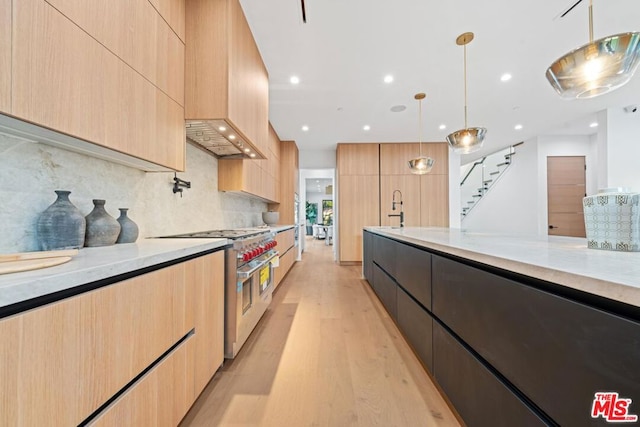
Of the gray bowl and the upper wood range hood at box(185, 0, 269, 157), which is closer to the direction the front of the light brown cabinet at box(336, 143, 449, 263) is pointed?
the upper wood range hood

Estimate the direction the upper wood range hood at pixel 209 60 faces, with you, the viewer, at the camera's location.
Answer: facing to the right of the viewer

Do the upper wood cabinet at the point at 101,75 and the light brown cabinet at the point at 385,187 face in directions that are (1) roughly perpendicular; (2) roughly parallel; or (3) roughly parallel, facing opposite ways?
roughly perpendicular

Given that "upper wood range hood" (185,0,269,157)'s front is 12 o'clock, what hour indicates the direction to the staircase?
The staircase is roughly at 11 o'clock from the upper wood range hood.

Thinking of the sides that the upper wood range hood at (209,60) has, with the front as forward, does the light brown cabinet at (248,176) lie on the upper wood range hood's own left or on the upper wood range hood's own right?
on the upper wood range hood's own left

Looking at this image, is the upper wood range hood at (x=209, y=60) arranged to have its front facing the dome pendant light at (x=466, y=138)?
yes

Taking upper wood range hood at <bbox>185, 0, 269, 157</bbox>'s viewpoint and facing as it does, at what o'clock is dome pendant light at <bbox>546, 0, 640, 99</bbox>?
The dome pendant light is roughly at 1 o'clock from the upper wood range hood.

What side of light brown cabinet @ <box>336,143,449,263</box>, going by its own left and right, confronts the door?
left

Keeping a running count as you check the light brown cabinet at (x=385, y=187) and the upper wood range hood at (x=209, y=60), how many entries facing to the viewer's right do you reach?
1

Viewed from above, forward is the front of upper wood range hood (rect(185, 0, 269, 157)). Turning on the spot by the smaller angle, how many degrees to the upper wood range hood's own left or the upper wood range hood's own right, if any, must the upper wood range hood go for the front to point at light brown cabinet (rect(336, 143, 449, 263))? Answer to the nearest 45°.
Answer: approximately 45° to the upper wood range hood's own left
